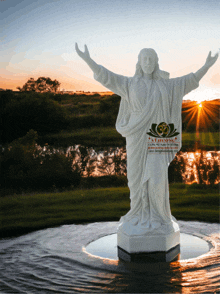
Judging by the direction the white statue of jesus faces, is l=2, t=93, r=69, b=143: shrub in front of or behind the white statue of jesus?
behind

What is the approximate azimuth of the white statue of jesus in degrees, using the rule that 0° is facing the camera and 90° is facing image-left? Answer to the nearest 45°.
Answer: approximately 0°

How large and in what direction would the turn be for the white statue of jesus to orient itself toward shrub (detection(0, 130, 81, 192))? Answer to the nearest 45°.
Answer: approximately 135° to its right
